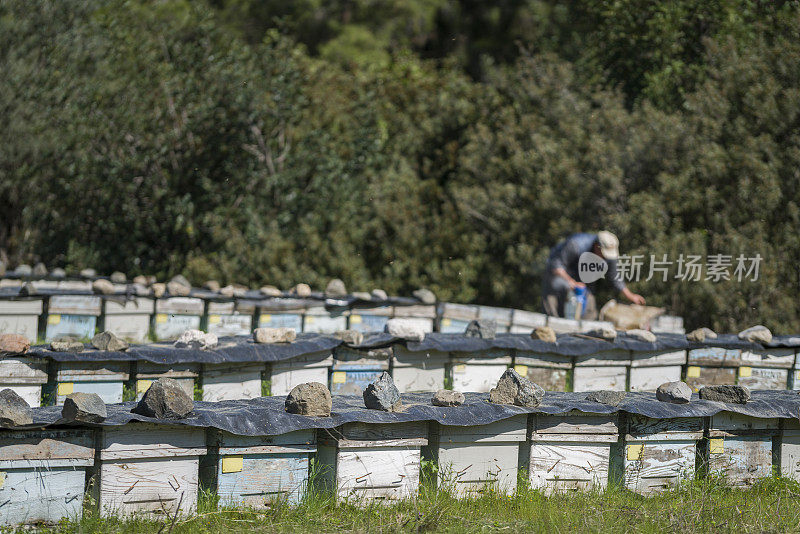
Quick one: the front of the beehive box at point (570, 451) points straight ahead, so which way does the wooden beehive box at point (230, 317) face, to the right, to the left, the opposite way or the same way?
the same way

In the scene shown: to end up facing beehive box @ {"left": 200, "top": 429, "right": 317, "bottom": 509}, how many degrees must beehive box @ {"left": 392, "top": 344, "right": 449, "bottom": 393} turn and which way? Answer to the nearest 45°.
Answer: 0° — it already faces it

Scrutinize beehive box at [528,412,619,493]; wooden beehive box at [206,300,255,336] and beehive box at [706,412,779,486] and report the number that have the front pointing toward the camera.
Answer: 3

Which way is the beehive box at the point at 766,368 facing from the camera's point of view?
toward the camera

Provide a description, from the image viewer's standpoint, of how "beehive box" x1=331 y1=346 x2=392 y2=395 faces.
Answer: facing the viewer

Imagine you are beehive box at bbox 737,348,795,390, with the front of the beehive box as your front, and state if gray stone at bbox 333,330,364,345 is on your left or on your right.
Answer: on your right

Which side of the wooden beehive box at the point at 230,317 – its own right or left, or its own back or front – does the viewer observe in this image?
front

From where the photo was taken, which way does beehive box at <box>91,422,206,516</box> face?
toward the camera

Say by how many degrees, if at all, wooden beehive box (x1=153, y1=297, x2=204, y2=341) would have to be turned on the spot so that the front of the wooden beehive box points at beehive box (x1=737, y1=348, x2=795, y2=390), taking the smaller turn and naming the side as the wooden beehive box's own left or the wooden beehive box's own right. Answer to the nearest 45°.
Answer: approximately 45° to the wooden beehive box's own left

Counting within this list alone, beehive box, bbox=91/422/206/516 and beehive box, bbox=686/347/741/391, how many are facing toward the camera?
2

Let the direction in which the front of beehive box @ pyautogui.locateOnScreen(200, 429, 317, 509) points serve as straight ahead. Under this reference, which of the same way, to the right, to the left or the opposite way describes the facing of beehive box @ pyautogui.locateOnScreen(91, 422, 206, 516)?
the same way

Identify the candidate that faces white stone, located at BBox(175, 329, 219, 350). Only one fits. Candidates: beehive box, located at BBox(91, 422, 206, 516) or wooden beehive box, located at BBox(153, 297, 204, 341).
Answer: the wooden beehive box

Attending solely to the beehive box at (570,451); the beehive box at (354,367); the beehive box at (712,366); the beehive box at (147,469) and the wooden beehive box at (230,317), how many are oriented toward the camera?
5

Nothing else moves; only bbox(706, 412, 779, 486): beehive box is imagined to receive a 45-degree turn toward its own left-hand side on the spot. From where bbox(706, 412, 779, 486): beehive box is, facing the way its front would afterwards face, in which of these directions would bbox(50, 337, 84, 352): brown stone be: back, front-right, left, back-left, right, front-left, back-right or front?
back-right

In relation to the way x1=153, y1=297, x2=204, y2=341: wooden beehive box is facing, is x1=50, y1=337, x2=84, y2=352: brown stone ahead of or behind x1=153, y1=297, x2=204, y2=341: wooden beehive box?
ahead

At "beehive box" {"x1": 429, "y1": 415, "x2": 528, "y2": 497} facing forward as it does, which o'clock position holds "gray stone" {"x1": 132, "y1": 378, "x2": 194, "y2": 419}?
The gray stone is roughly at 2 o'clock from the beehive box.
